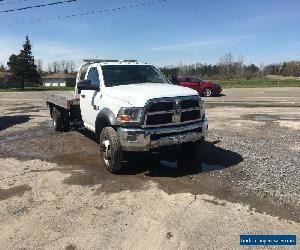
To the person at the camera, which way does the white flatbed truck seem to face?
facing the viewer and to the right of the viewer
